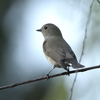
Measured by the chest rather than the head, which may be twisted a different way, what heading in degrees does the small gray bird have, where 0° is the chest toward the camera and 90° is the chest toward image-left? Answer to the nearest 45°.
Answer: approximately 135°
